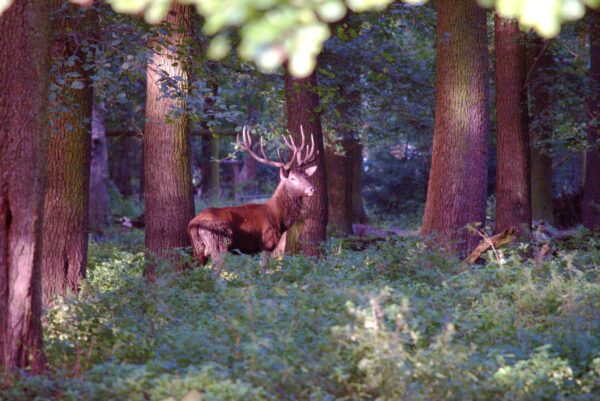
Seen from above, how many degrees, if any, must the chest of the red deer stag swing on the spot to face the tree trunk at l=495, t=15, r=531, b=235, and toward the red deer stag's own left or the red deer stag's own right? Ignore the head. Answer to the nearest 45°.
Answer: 0° — it already faces it

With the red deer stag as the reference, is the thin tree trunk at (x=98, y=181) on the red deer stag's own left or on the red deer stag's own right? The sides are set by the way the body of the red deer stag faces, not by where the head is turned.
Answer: on the red deer stag's own left

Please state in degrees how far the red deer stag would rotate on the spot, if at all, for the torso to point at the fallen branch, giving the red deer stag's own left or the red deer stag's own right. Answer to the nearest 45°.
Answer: approximately 45° to the red deer stag's own right

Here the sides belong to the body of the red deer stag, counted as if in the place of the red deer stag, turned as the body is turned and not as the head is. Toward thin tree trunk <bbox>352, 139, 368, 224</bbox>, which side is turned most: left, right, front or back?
left

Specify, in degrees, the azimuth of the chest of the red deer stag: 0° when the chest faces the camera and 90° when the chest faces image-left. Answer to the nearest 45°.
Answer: approximately 270°

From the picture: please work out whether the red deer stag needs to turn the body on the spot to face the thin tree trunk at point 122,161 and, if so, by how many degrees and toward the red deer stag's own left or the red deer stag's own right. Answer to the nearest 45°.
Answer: approximately 90° to the red deer stag's own left

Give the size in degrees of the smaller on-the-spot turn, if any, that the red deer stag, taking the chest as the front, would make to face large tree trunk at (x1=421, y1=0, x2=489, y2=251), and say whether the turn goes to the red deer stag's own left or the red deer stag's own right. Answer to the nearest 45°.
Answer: approximately 45° to the red deer stag's own left
